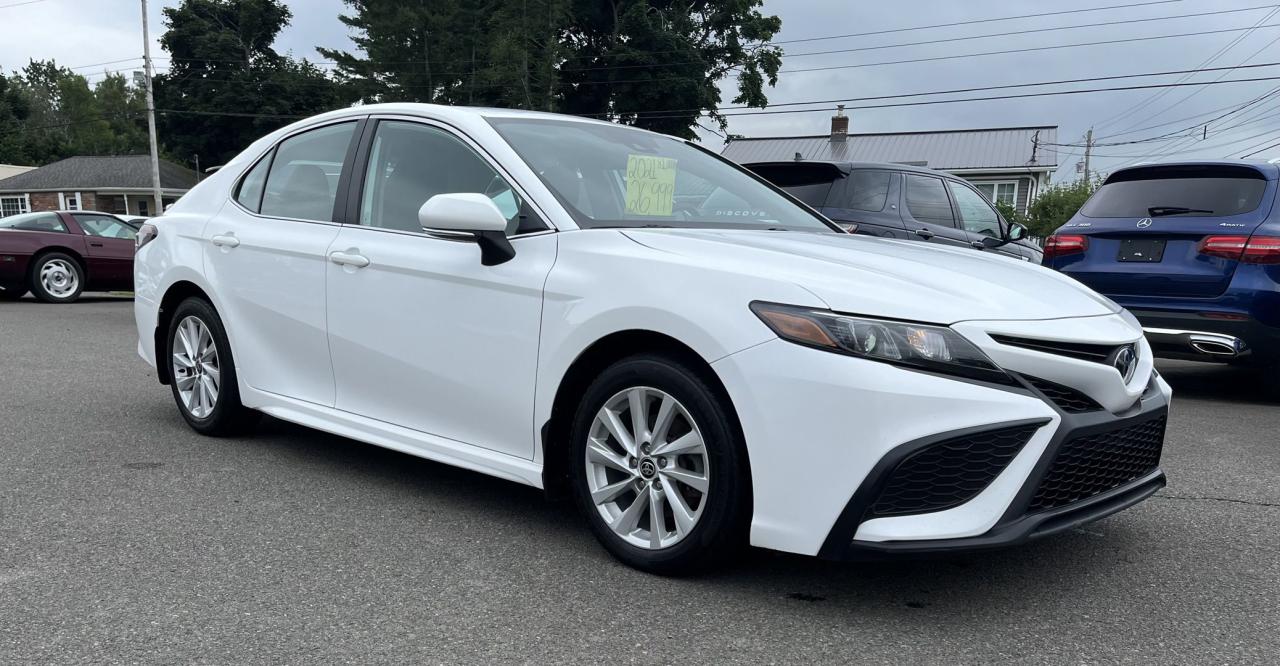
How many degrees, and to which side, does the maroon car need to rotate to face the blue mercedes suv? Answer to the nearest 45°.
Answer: approximately 45° to its right

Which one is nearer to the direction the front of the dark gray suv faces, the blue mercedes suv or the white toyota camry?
the blue mercedes suv

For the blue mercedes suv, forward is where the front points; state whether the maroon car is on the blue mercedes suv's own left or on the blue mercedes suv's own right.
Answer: on the blue mercedes suv's own left

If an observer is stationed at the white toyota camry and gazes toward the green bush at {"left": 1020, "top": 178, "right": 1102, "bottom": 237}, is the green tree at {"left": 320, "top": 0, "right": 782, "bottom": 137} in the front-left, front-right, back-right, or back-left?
front-left

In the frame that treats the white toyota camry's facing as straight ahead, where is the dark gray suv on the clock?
The dark gray suv is roughly at 8 o'clock from the white toyota camry.

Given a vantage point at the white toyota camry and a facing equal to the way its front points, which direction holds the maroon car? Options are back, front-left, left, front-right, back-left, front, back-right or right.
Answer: back

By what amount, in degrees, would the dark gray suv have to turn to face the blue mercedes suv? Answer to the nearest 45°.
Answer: approximately 90° to its right

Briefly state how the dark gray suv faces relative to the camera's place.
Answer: facing away from the viewer and to the right of the viewer

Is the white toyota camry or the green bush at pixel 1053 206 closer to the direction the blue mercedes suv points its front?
the green bush

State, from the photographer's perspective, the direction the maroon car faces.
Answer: facing to the right of the viewer

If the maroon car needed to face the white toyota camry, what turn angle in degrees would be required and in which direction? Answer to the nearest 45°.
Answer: approximately 90° to its right

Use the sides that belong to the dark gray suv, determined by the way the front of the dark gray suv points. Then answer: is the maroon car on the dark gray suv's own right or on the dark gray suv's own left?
on the dark gray suv's own left
